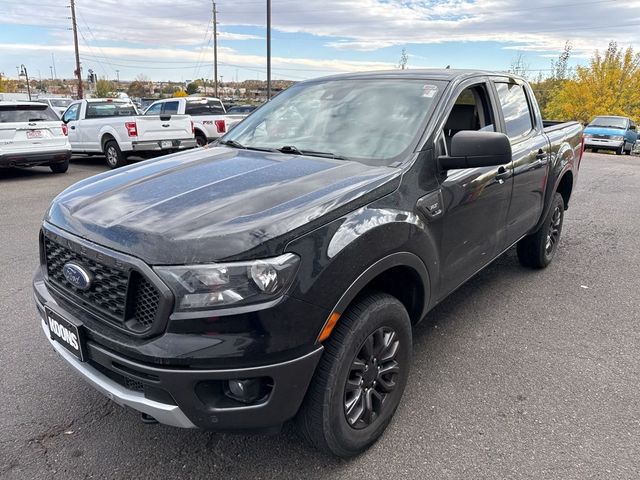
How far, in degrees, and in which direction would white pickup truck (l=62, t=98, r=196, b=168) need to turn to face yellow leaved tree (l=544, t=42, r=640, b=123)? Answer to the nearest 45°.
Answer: approximately 90° to its right

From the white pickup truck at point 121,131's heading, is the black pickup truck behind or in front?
behind

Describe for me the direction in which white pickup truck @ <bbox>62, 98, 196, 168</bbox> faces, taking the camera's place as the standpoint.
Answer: facing away from the viewer and to the left of the viewer

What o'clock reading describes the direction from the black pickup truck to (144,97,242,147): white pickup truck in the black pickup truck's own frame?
The white pickup truck is roughly at 4 o'clock from the black pickup truck.

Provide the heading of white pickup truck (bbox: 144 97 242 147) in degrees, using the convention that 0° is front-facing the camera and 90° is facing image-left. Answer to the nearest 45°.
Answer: approximately 135°

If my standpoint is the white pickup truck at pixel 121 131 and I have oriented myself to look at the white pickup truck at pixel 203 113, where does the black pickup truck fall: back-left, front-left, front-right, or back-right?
back-right

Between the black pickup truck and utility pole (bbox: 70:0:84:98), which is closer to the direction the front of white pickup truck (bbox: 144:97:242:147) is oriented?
the utility pole

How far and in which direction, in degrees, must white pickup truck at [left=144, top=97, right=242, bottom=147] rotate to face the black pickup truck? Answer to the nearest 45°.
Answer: approximately 135° to its left

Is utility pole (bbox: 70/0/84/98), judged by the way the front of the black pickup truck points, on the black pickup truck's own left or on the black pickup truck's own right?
on the black pickup truck's own right

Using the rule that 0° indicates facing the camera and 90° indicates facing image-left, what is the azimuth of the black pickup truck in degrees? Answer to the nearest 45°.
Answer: approximately 45°
